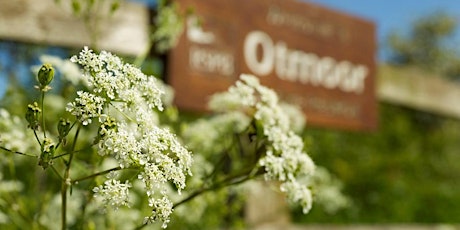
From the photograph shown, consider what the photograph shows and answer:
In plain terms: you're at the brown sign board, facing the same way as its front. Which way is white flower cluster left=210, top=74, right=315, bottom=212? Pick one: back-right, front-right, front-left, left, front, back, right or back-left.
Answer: front-right

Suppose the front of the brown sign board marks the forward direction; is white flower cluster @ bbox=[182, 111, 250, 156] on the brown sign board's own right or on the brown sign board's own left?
on the brown sign board's own right

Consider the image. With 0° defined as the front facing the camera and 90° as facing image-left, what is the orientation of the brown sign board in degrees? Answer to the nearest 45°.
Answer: approximately 315°

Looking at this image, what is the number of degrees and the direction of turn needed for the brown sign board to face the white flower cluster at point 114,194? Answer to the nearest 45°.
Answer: approximately 45° to its right
